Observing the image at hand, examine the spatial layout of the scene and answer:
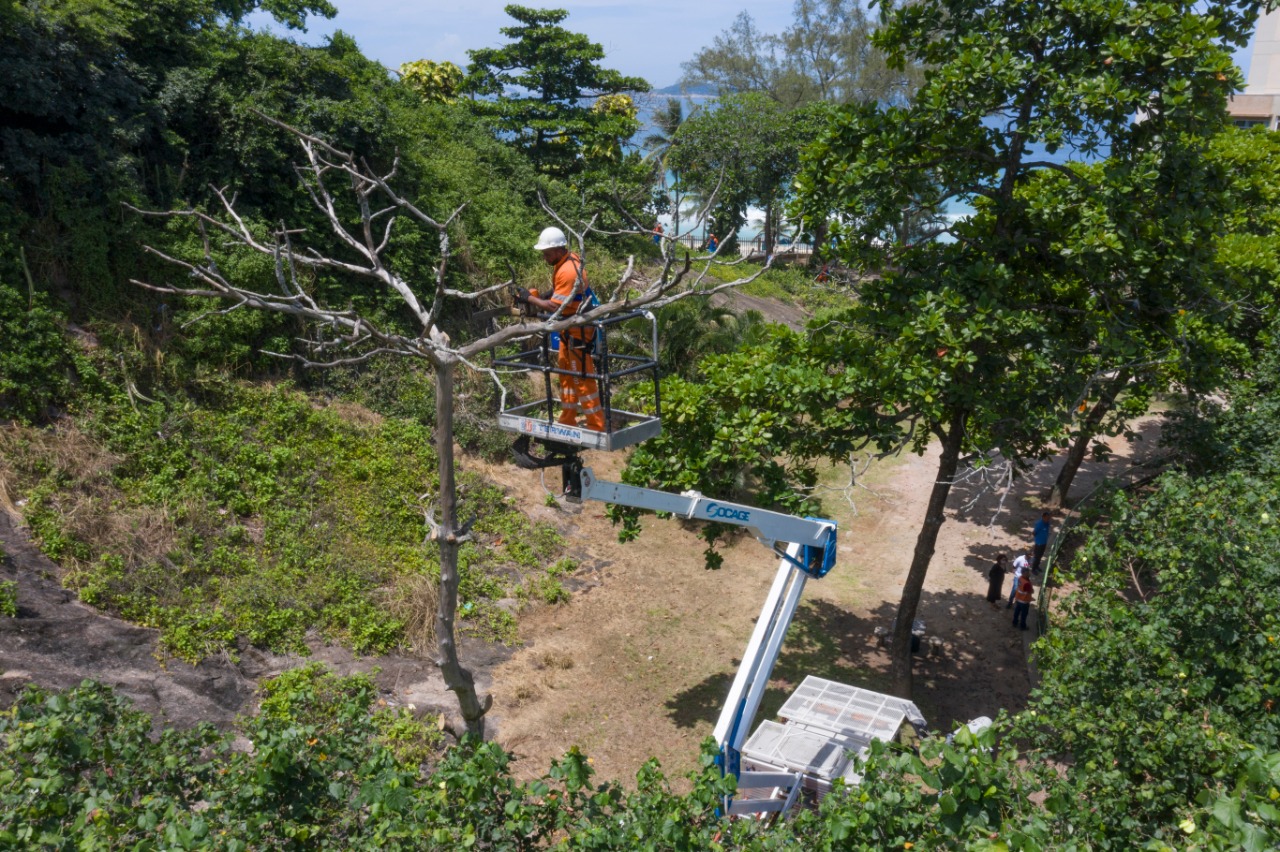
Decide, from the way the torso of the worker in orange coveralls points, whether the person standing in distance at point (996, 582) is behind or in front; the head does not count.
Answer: behind

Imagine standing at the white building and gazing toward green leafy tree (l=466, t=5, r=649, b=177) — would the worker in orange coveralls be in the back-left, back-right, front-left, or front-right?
front-left

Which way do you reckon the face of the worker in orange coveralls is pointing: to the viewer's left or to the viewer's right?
to the viewer's left

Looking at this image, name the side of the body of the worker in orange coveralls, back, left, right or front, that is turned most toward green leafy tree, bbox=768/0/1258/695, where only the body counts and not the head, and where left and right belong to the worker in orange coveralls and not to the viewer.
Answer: back

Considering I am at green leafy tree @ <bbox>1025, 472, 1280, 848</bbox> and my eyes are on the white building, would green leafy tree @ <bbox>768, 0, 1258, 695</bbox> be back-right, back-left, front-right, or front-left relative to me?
front-left

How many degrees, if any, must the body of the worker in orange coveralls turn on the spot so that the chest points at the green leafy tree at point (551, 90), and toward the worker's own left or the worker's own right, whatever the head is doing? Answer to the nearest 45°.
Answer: approximately 90° to the worker's own right

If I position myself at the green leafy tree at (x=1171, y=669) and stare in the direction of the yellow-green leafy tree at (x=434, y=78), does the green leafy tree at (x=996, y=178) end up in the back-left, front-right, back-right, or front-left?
front-right

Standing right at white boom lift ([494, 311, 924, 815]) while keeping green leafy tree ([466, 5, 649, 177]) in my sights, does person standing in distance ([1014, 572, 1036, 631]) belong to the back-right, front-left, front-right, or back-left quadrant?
front-right

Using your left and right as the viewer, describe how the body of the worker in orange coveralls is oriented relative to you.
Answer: facing to the left of the viewer

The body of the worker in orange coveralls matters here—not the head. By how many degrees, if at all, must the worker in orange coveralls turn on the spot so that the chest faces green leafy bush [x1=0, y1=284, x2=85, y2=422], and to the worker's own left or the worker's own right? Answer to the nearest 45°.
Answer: approximately 45° to the worker's own right

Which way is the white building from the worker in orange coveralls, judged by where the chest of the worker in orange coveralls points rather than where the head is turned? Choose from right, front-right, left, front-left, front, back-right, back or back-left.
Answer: back-right
